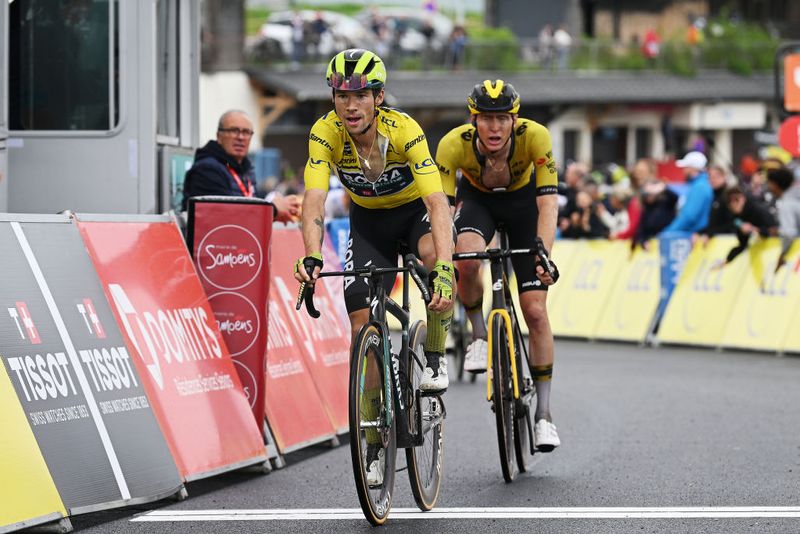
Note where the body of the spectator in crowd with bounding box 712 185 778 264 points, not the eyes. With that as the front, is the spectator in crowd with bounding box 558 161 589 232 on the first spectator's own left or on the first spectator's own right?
on the first spectator's own right

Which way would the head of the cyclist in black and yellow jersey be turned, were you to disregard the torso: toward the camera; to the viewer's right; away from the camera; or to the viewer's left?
toward the camera

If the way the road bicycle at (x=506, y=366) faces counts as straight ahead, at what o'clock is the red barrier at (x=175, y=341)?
The red barrier is roughly at 3 o'clock from the road bicycle.

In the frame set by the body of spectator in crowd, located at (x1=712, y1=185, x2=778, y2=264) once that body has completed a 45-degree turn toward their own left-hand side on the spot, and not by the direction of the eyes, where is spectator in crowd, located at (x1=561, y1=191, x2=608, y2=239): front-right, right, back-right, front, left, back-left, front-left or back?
back-right

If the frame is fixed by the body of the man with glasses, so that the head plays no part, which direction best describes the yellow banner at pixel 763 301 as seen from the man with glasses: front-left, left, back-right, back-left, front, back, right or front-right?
left

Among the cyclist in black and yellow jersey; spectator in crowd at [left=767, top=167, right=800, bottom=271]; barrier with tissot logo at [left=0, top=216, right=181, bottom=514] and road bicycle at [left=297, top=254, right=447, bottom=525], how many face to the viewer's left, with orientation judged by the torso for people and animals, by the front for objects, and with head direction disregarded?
1

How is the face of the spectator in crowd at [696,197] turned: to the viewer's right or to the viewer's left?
to the viewer's left

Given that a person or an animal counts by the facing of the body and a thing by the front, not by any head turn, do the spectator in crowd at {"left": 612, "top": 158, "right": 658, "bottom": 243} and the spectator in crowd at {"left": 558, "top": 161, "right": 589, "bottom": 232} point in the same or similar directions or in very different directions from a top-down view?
same or similar directions

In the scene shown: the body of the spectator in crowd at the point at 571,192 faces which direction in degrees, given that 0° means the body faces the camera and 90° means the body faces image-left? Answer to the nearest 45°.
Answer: approximately 45°

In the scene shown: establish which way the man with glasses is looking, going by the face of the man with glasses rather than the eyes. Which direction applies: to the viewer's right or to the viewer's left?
to the viewer's right

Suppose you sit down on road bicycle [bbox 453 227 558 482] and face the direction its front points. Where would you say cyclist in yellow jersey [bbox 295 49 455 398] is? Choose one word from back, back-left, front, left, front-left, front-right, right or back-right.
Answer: front-right

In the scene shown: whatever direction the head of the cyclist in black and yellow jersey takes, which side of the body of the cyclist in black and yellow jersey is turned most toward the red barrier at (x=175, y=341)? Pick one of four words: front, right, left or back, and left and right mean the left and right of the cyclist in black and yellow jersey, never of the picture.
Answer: right

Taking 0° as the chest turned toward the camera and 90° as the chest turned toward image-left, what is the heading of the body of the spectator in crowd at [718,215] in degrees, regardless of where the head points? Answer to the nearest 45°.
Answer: approximately 45°

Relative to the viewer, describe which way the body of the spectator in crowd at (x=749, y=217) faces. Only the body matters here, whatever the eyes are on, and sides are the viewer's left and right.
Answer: facing the viewer and to the left of the viewer
